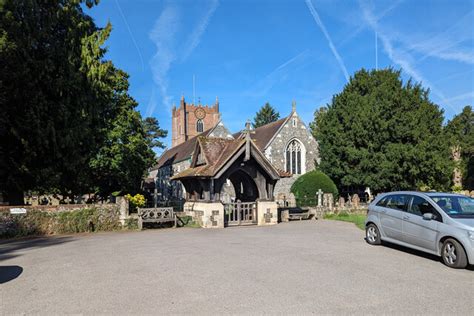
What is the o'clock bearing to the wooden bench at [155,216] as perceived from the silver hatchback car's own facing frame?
The wooden bench is roughly at 5 o'clock from the silver hatchback car.

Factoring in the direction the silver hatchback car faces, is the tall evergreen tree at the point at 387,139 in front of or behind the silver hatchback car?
behind

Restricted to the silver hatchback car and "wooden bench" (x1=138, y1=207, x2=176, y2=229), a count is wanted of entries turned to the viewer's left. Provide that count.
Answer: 0

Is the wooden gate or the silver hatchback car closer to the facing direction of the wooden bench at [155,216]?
the silver hatchback car

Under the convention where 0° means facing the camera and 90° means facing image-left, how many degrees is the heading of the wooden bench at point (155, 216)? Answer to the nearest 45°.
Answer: approximately 0°

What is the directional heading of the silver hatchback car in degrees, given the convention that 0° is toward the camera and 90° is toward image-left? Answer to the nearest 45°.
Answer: approximately 315°

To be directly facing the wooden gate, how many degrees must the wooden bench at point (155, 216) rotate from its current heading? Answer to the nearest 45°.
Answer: approximately 90° to its left

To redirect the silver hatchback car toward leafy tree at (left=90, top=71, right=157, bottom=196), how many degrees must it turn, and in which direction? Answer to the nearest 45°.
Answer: approximately 180°

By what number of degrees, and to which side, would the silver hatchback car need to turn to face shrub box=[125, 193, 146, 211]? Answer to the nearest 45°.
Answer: approximately 135° to its right
